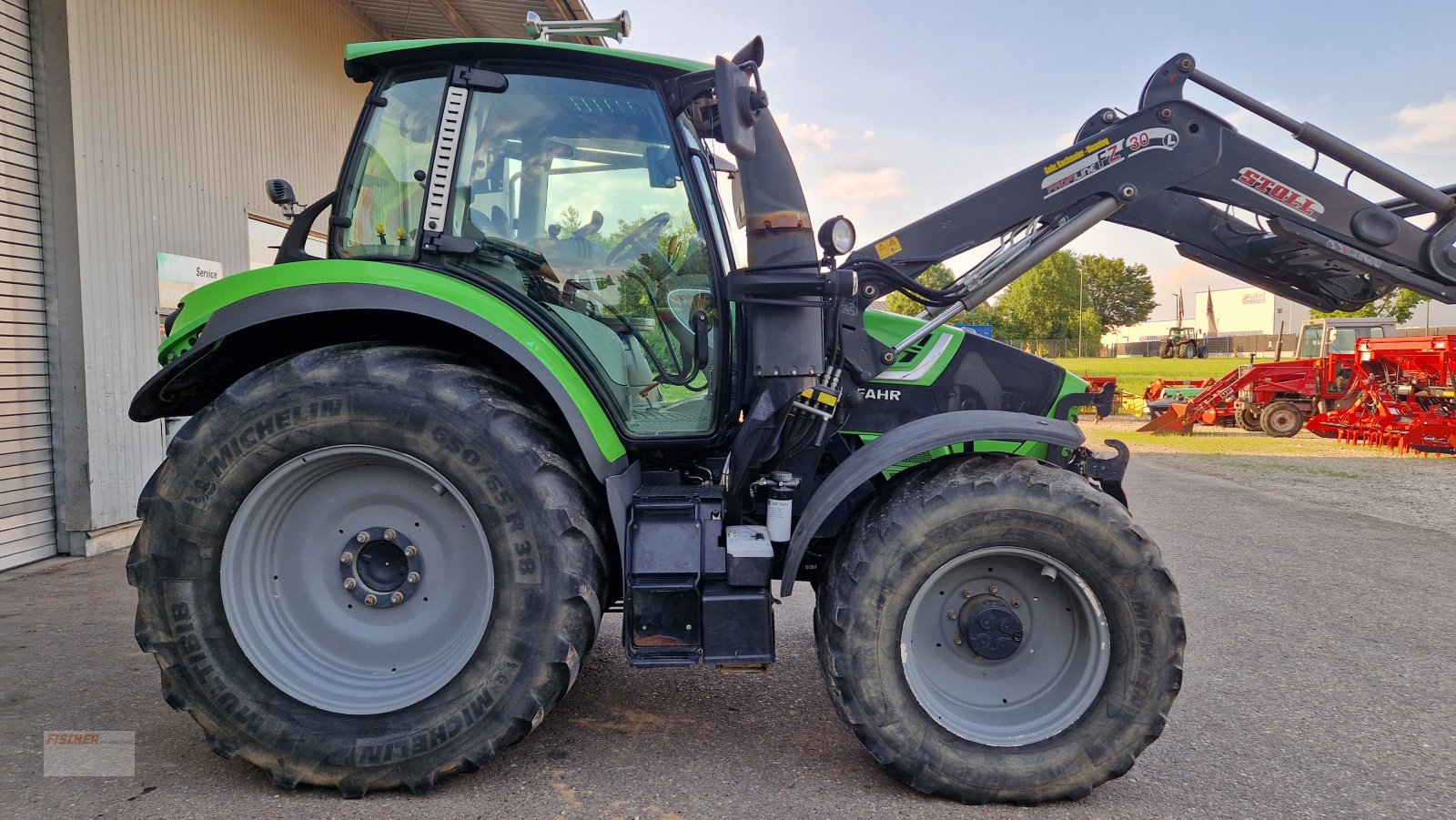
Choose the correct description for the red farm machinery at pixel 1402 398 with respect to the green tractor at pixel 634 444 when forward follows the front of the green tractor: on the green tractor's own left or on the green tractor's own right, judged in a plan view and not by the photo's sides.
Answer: on the green tractor's own left

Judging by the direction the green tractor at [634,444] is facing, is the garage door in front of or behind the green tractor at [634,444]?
behind

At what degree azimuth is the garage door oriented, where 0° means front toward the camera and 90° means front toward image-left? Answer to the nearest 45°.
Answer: approximately 315°

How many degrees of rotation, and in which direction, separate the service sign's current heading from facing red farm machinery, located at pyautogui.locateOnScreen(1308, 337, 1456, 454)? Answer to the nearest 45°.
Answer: approximately 45° to its left

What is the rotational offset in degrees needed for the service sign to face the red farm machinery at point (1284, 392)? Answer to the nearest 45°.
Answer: approximately 45° to its left

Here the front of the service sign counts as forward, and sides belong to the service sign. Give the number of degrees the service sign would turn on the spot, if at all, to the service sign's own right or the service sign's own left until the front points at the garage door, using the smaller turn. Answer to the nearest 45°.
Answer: approximately 90° to the service sign's own right

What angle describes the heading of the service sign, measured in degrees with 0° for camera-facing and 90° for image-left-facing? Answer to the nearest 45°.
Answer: approximately 315°

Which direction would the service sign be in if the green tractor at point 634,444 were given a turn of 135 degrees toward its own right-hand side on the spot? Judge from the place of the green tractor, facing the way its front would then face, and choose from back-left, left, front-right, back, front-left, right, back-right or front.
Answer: right

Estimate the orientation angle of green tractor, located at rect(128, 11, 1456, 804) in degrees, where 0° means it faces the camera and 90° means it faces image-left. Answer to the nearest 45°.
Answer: approximately 270°

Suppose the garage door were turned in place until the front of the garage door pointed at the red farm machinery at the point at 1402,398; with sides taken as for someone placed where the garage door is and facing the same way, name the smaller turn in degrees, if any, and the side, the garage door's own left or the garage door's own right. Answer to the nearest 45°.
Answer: approximately 45° to the garage door's own left
